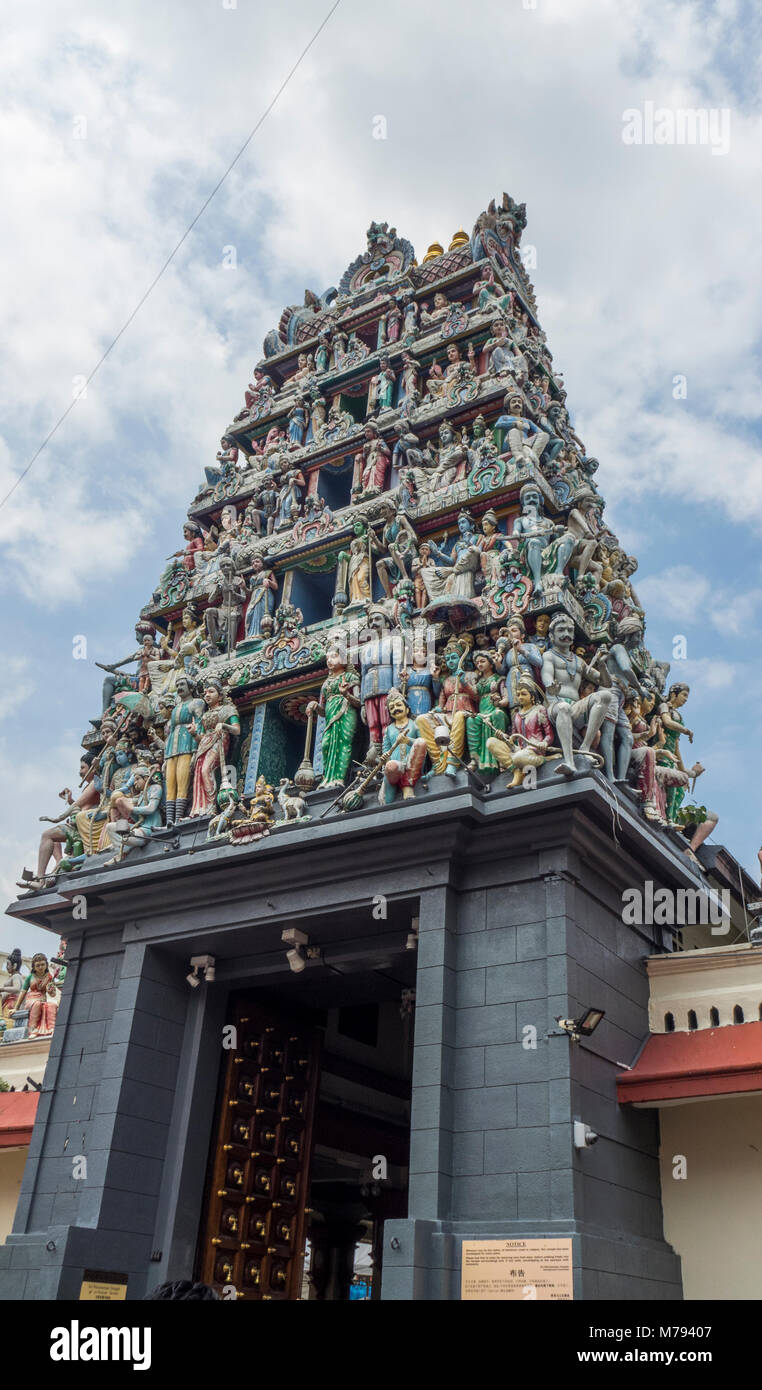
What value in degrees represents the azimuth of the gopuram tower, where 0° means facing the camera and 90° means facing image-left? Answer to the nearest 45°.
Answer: approximately 45°

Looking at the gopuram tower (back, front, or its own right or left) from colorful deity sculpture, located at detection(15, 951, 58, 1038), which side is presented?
right
